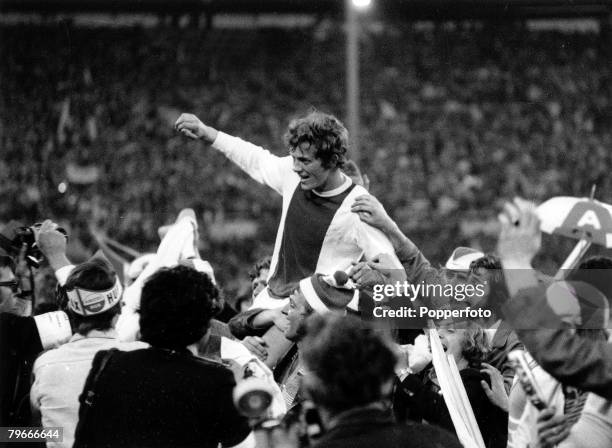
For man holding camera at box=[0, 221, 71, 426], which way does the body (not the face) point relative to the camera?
to the viewer's right

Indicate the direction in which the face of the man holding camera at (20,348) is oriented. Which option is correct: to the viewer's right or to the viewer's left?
to the viewer's right
